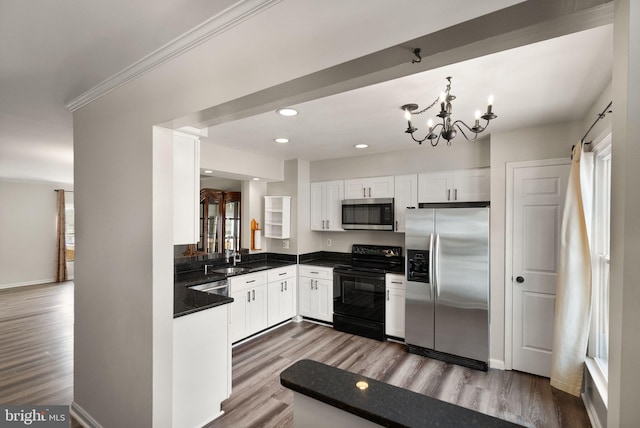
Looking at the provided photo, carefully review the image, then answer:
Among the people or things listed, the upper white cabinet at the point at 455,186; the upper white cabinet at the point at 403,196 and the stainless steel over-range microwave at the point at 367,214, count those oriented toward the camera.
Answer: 3

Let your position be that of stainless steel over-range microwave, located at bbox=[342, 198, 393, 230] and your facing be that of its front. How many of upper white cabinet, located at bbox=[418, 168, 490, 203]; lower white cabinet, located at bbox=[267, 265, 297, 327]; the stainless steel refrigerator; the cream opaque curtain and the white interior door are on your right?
1

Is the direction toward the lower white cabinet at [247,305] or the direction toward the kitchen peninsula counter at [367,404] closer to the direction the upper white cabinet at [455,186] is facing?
the kitchen peninsula counter

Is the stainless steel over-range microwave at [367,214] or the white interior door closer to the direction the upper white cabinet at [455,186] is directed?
the white interior door

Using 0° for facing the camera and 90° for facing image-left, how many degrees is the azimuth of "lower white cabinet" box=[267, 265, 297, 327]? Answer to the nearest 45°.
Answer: approximately 315°

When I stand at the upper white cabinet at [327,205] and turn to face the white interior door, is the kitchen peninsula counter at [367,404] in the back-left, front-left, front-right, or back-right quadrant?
front-right

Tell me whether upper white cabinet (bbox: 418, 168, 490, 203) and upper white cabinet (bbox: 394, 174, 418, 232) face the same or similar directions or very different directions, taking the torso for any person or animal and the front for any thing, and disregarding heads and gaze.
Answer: same or similar directions

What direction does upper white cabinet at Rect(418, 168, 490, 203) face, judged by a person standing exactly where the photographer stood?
facing the viewer

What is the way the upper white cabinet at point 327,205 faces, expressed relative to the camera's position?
facing the viewer and to the left of the viewer

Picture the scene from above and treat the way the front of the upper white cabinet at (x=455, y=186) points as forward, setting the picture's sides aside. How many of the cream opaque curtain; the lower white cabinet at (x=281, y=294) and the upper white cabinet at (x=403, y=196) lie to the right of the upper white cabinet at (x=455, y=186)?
2

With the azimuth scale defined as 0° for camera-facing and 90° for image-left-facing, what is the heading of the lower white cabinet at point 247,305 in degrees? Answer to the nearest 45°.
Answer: approximately 315°

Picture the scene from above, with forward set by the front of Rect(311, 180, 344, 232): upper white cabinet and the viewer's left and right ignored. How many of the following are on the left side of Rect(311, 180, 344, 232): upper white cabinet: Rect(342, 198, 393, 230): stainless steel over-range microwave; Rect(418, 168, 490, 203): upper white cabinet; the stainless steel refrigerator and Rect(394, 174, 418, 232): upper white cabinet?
4

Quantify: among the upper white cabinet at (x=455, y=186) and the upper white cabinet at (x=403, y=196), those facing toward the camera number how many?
2

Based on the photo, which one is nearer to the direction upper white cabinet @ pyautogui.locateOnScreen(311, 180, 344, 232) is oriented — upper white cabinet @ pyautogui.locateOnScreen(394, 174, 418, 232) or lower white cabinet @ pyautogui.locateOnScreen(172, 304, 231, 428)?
the lower white cabinet

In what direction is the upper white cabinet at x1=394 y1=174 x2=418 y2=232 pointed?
toward the camera

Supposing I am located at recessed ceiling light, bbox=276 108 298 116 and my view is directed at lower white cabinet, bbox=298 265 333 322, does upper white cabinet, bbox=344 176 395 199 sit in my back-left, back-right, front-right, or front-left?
front-right
